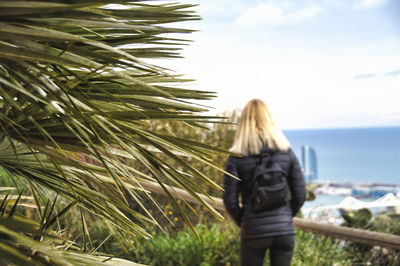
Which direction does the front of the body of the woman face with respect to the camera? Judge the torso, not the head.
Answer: away from the camera

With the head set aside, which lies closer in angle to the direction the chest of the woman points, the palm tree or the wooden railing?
the wooden railing

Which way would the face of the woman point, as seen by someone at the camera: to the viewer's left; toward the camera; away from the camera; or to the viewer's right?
away from the camera

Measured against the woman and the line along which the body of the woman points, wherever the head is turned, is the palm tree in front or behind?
behind
